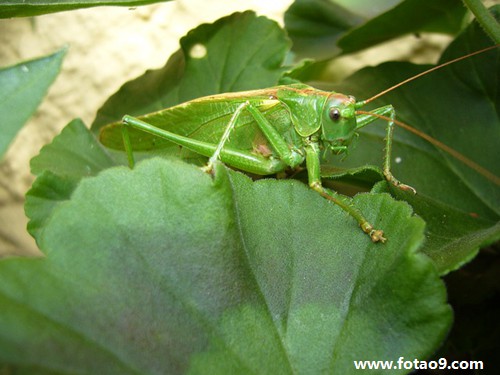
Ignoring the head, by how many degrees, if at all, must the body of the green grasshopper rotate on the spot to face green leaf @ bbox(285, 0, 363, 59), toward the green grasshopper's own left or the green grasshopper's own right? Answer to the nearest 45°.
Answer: approximately 90° to the green grasshopper's own left

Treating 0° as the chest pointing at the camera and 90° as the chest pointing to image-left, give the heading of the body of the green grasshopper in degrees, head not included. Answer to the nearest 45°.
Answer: approximately 270°
